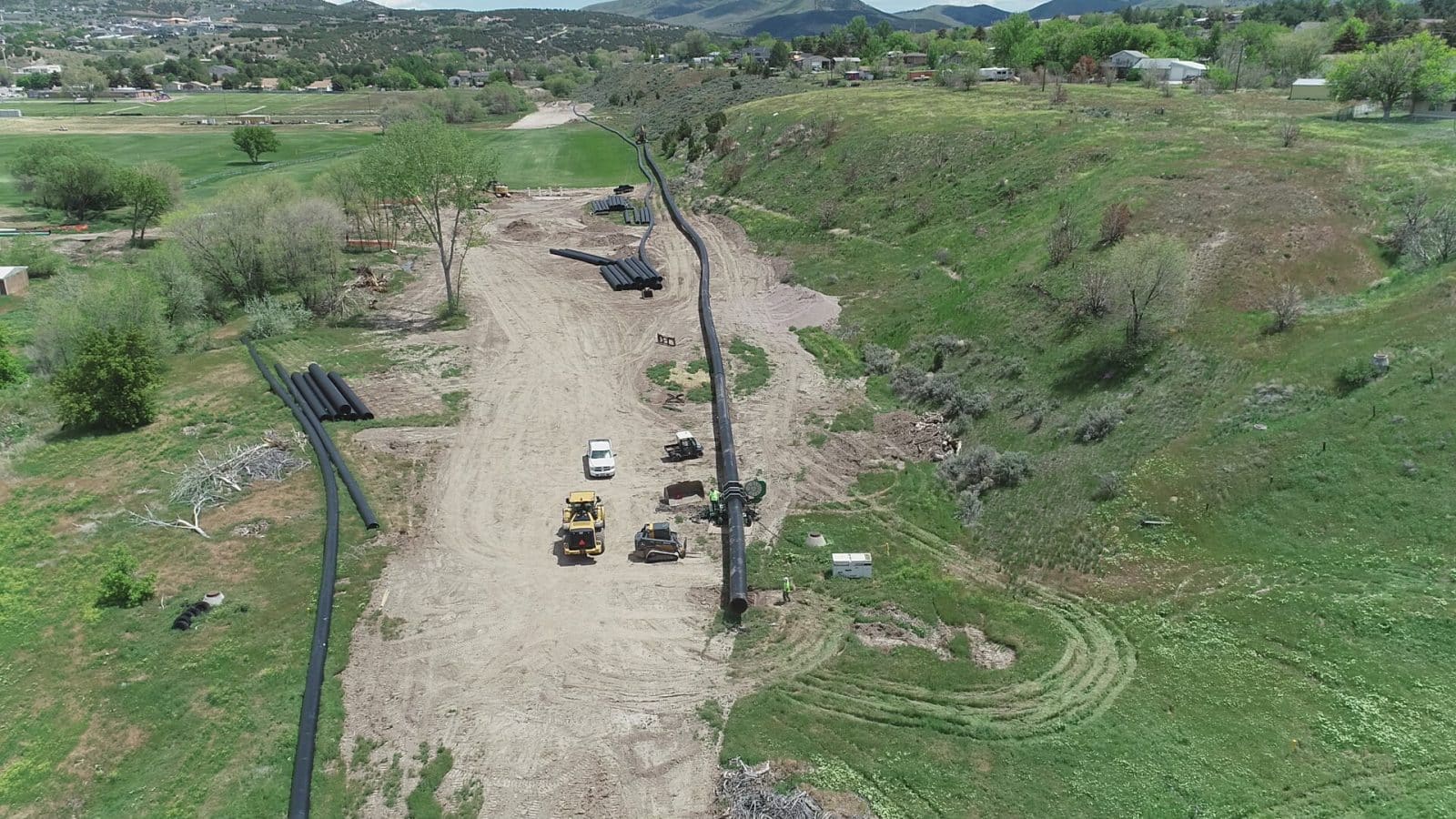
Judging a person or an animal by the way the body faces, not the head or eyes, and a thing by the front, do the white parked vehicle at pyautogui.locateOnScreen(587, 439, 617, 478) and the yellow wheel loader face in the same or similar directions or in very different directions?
very different directions

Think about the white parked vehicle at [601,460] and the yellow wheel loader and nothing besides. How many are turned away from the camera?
1
